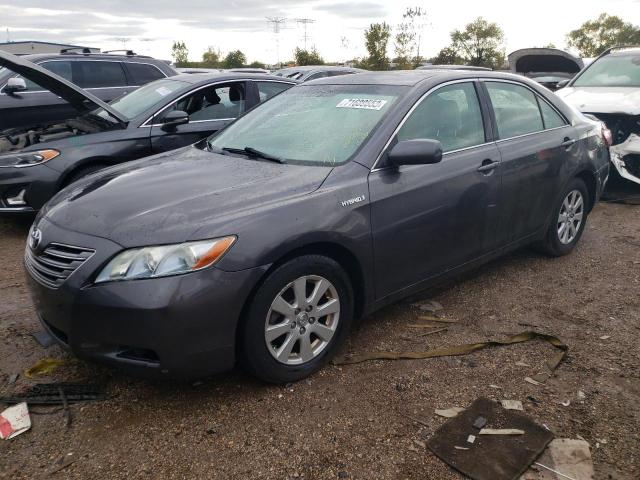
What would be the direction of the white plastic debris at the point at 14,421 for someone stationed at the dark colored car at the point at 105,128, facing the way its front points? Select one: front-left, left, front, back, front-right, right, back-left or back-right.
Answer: front-left

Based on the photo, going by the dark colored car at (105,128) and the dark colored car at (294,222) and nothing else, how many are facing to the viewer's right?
0

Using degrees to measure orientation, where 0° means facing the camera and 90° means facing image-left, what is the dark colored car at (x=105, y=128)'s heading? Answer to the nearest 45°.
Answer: approximately 45°

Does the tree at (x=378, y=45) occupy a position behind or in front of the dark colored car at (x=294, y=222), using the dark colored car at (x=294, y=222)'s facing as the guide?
behind

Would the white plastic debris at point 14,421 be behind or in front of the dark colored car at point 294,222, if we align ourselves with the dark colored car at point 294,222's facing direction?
in front

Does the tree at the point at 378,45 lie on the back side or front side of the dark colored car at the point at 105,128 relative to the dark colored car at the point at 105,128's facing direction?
on the back side

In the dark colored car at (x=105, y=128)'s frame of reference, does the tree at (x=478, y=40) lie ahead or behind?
behind

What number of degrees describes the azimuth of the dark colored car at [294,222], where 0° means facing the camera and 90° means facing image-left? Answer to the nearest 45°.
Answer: approximately 45°

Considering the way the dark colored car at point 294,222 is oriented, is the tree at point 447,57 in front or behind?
behind

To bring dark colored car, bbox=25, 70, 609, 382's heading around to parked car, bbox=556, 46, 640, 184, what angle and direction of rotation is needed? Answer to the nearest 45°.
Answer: approximately 180°

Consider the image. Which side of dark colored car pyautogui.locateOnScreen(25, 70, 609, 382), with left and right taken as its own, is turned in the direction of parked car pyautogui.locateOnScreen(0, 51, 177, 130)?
right

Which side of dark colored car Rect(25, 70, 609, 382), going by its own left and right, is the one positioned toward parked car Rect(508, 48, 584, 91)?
back
